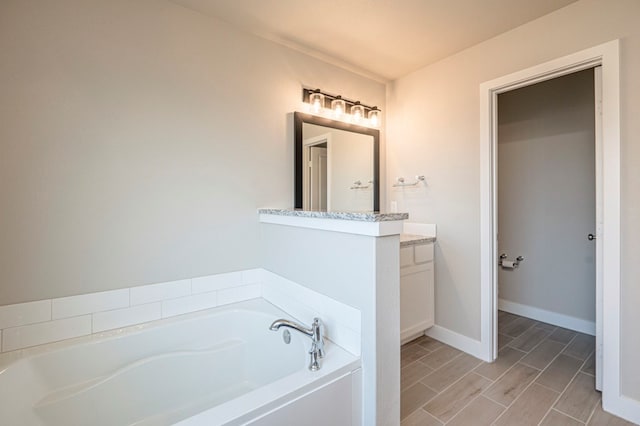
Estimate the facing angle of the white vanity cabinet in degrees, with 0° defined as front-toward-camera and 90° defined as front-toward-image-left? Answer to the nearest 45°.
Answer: approximately 315°

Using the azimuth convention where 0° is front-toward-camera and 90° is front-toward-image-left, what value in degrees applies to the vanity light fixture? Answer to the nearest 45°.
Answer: approximately 315°

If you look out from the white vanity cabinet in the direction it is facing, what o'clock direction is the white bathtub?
The white bathtub is roughly at 3 o'clock from the white vanity cabinet.

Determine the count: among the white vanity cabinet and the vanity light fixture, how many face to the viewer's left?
0
